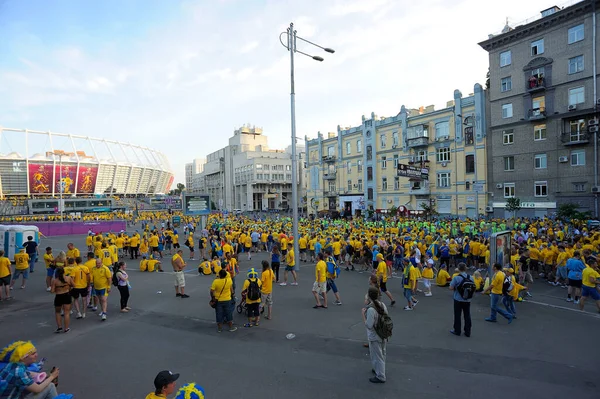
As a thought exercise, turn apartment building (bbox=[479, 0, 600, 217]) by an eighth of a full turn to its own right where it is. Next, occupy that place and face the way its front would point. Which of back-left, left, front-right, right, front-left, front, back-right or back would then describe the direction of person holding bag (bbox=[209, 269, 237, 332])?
left

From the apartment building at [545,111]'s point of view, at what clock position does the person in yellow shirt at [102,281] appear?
The person in yellow shirt is roughly at 11 o'clock from the apartment building.

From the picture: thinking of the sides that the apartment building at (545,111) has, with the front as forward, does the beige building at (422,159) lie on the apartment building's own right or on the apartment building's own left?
on the apartment building's own right

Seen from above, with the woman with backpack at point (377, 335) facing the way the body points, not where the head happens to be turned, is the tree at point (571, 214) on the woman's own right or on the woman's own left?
on the woman's own right
